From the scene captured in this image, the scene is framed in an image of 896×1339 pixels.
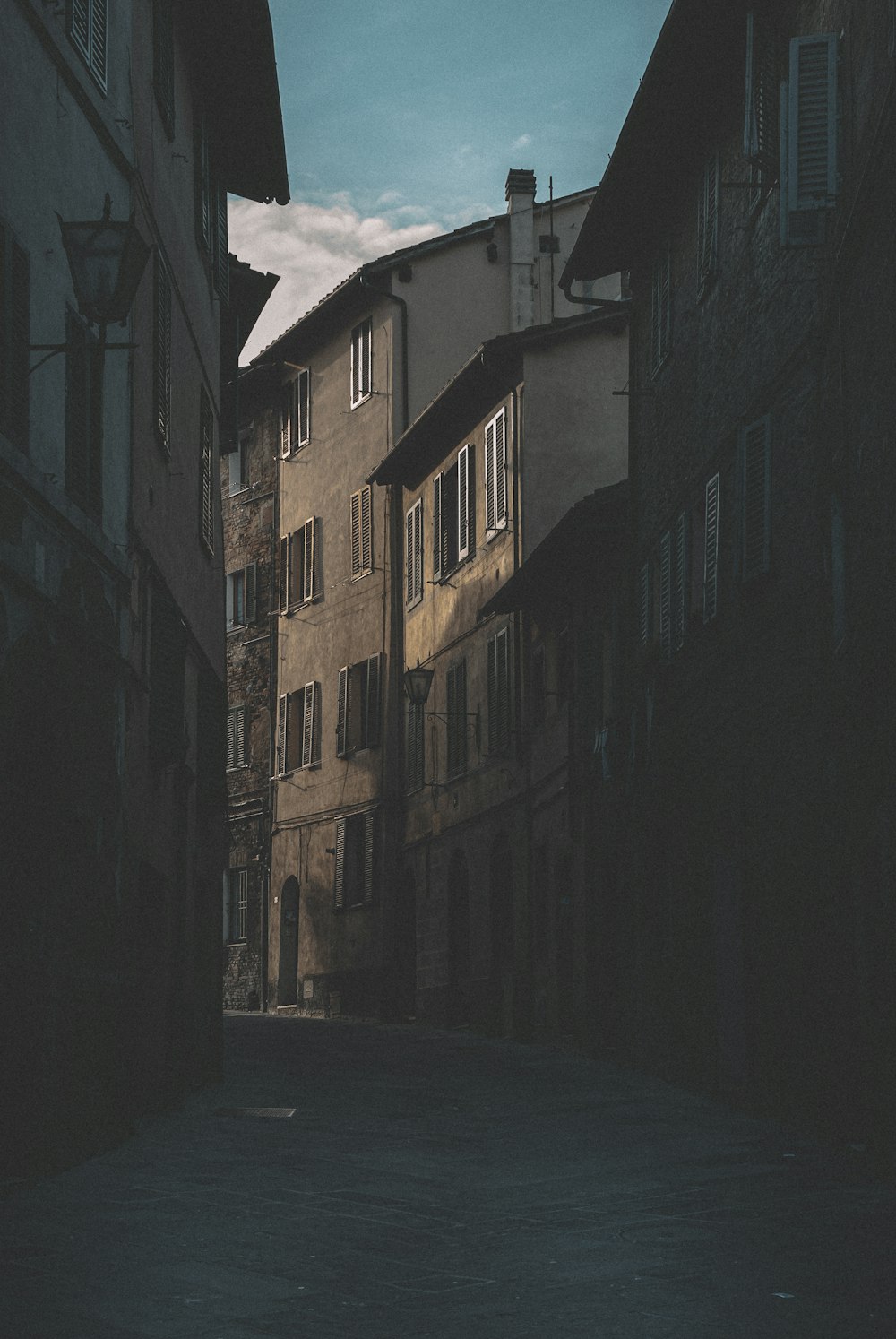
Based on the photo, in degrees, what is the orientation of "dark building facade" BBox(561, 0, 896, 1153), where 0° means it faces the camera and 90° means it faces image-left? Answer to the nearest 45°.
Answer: approximately 90°

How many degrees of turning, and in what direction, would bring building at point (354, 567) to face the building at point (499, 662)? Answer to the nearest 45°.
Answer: approximately 45° to its left

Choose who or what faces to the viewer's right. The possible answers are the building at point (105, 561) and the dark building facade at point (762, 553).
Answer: the building

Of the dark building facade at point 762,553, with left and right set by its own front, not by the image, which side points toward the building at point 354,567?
right

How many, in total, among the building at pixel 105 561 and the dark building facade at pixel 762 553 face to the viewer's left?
1

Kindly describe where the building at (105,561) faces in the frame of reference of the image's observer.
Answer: facing to the right of the viewer

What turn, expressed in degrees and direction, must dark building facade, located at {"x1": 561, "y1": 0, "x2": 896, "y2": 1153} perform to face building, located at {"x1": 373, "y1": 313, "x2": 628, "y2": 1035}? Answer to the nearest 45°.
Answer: approximately 90° to its right

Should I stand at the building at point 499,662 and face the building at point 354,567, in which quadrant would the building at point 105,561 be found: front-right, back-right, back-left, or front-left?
back-left

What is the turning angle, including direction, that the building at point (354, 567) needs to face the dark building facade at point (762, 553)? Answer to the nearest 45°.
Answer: approximately 45° to its left

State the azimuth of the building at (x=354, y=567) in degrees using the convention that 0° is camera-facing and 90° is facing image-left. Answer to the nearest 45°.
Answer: approximately 45°

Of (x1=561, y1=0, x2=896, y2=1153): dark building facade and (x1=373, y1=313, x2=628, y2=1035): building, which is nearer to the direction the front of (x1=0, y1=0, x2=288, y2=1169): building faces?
the dark building facade

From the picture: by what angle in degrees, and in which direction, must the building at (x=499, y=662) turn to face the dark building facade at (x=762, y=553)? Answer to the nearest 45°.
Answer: approximately 45° to its left
